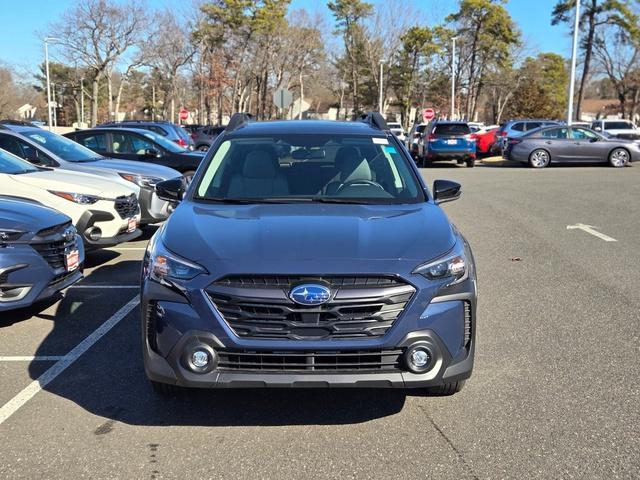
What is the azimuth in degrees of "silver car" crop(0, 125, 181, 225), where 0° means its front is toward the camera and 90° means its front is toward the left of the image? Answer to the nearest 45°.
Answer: approximately 315°

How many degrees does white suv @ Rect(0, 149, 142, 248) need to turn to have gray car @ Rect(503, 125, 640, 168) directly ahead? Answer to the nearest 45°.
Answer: approximately 90° to its left

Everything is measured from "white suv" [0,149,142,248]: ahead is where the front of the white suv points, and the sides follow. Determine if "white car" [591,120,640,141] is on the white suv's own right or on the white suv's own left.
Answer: on the white suv's own left

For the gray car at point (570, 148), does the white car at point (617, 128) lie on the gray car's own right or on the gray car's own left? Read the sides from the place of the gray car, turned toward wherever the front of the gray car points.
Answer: on the gray car's own left

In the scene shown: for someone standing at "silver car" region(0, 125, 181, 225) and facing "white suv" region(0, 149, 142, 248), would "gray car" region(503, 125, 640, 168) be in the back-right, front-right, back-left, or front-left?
back-left

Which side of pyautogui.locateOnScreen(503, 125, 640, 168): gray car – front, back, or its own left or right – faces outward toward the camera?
right

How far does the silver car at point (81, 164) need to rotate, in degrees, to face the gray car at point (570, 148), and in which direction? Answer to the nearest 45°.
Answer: approximately 90° to its left
